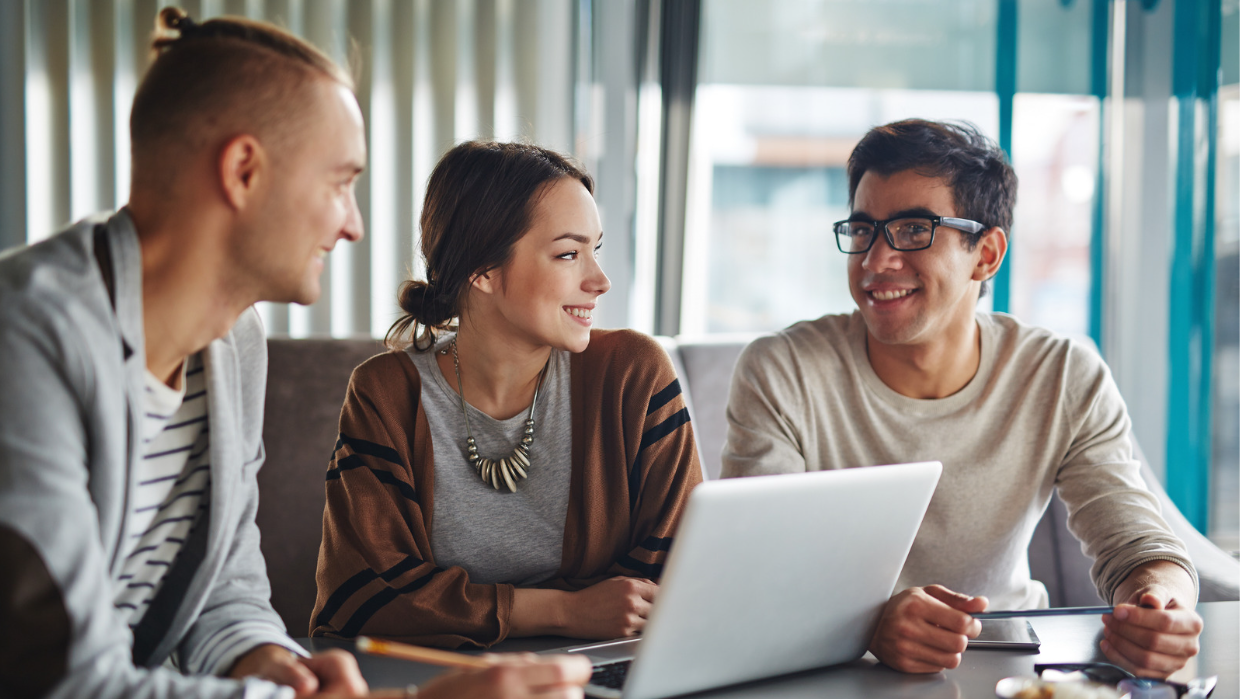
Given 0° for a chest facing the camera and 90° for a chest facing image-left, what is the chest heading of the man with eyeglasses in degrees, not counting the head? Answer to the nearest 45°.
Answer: approximately 0°

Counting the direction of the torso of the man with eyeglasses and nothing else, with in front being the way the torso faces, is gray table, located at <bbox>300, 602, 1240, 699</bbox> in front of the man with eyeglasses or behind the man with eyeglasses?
in front

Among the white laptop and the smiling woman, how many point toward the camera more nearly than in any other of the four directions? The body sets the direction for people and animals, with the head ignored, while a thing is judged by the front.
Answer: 1

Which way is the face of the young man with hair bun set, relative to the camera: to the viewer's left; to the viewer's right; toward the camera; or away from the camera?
to the viewer's right

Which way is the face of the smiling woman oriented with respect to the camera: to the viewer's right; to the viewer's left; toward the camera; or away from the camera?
to the viewer's right

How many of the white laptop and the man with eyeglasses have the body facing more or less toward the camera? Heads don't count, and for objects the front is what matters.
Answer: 1

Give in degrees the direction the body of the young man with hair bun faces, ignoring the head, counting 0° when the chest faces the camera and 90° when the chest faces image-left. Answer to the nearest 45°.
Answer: approximately 315°

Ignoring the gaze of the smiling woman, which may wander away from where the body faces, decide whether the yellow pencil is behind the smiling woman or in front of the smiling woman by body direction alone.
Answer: in front
